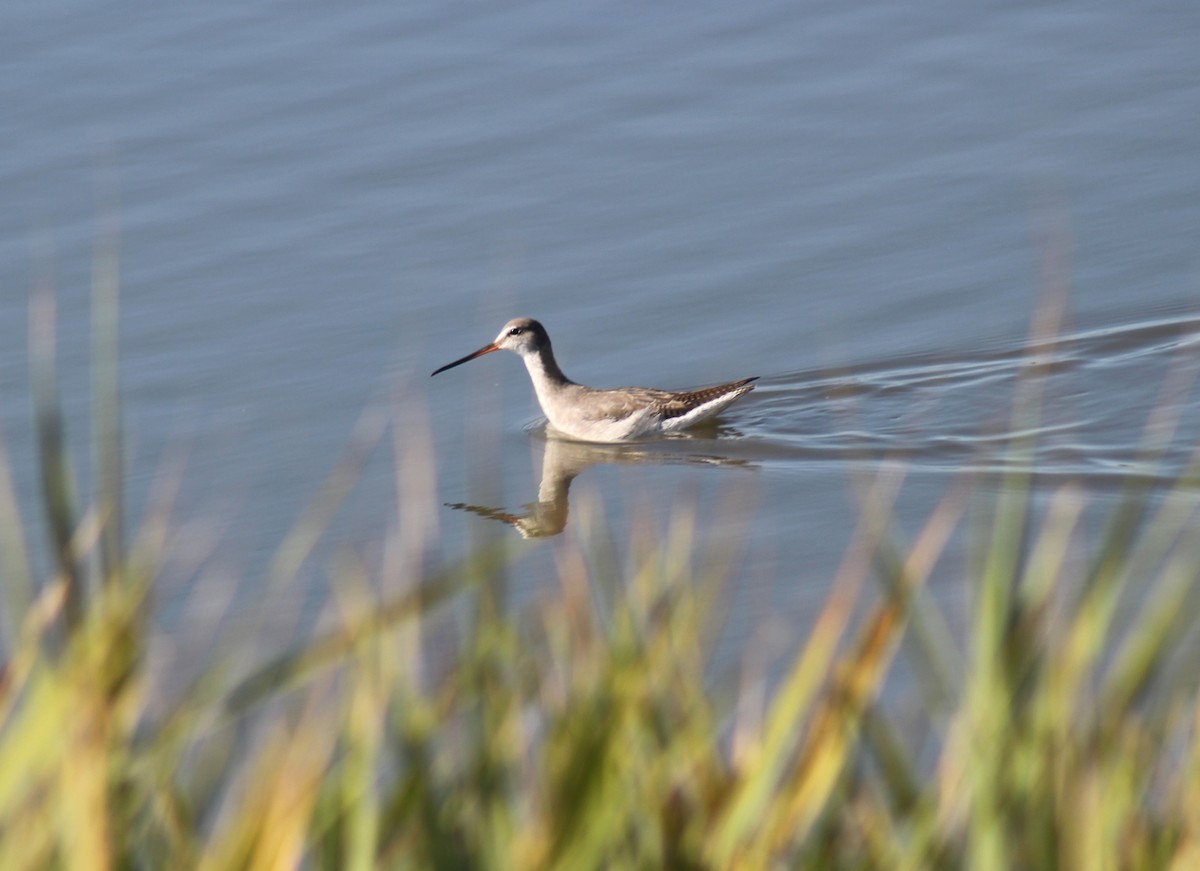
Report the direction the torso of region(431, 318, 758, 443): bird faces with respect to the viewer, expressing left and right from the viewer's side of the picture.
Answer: facing to the left of the viewer
